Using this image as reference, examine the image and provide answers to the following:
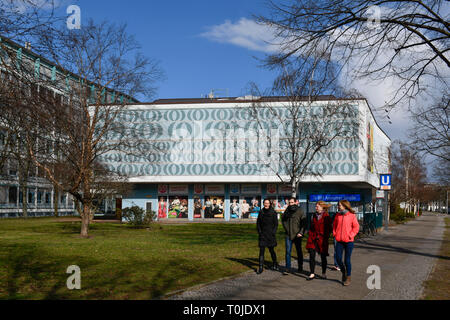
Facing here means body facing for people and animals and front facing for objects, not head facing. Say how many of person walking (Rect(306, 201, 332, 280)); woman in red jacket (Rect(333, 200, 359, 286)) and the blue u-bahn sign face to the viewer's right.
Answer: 0

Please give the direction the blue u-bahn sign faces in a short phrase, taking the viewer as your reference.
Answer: facing the viewer

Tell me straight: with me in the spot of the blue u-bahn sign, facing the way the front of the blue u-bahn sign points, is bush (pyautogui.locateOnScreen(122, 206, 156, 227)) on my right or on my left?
on my right

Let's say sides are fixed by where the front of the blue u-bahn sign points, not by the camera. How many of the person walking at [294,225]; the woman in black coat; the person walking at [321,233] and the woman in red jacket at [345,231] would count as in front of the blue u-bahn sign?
4

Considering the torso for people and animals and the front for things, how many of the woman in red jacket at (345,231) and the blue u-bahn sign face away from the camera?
0

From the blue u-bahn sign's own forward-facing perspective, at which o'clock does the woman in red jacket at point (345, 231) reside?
The woman in red jacket is roughly at 12 o'clock from the blue u-bahn sign.

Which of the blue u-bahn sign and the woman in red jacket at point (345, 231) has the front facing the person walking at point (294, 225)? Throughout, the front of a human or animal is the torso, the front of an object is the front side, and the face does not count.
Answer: the blue u-bahn sign

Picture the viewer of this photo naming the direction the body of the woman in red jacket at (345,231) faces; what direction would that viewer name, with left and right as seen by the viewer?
facing the viewer and to the left of the viewer

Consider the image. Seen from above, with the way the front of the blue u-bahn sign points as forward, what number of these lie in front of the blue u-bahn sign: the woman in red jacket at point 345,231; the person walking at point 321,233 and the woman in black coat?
3

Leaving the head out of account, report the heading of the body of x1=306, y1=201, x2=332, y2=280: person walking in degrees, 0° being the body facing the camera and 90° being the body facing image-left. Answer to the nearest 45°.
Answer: approximately 45°

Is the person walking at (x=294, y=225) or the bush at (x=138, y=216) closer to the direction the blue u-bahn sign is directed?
the person walking

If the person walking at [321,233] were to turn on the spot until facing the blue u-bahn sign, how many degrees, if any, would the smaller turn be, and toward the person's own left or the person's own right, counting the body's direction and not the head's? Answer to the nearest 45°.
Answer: approximately 135° to the person's own right

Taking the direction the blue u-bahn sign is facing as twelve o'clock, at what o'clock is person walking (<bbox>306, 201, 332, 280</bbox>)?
The person walking is roughly at 12 o'clock from the blue u-bahn sign.

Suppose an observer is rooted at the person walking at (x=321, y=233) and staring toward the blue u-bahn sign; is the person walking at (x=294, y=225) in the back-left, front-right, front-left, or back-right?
front-left

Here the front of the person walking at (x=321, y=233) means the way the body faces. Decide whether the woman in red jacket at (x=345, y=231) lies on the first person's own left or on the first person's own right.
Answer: on the first person's own left

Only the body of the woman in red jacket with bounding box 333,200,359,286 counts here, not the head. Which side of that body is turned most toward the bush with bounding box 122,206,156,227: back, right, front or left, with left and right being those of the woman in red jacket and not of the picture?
right

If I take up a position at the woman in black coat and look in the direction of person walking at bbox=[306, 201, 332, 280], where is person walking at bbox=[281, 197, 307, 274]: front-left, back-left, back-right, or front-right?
front-left
